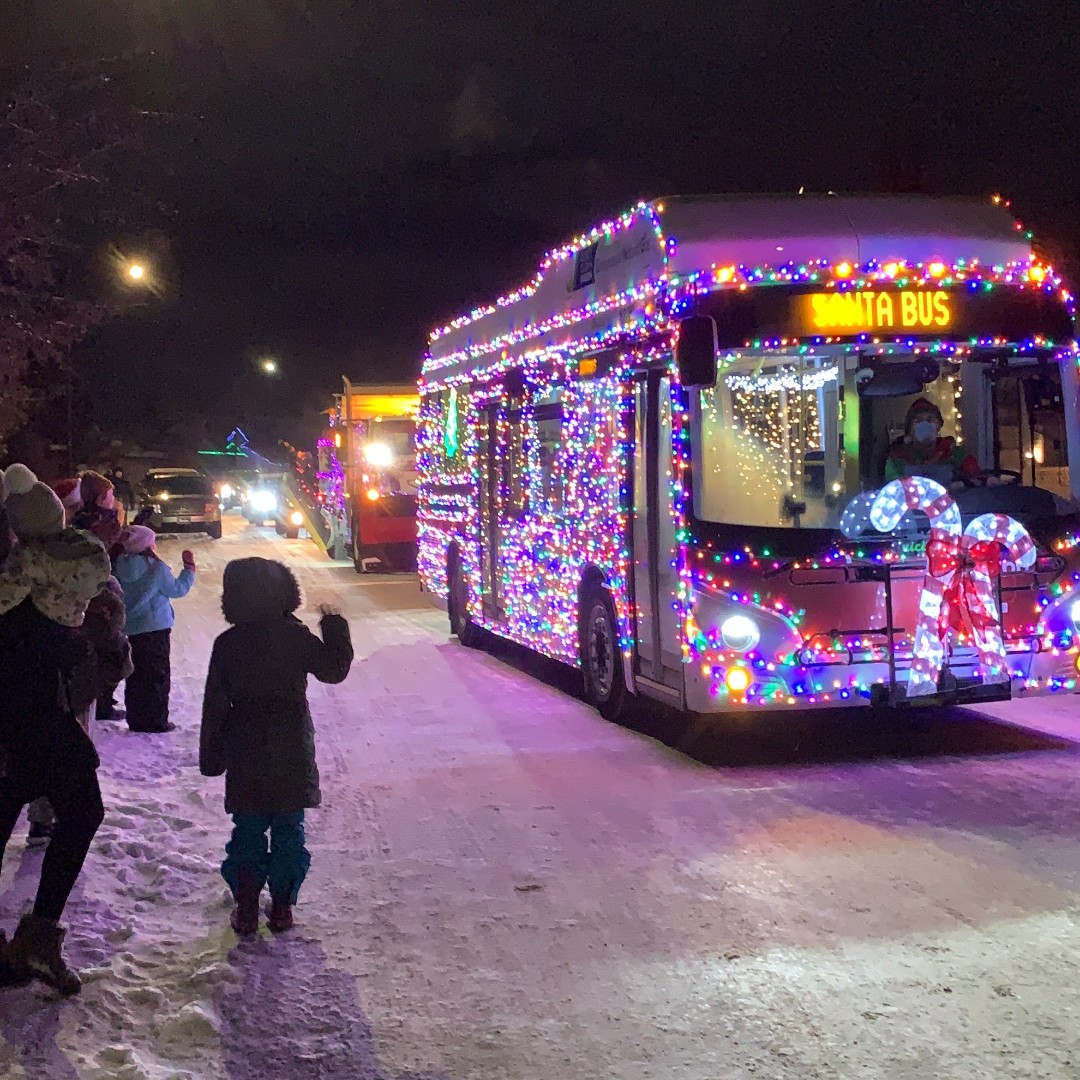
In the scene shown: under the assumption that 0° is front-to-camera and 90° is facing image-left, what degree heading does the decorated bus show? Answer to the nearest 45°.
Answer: approximately 315°

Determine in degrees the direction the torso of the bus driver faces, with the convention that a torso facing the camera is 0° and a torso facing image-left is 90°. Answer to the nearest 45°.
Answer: approximately 0°

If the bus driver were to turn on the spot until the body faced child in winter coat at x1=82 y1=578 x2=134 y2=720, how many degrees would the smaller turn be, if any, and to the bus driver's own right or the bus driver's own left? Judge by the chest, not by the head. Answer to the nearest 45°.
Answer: approximately 45° to the bus driver's own right

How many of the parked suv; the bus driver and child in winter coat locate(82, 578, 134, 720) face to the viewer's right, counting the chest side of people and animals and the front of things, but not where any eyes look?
1

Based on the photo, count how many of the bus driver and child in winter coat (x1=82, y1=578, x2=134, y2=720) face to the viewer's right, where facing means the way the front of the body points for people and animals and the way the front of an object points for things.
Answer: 1

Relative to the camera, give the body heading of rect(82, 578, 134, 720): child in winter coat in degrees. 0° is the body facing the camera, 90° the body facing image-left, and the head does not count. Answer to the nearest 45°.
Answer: approximately 270°

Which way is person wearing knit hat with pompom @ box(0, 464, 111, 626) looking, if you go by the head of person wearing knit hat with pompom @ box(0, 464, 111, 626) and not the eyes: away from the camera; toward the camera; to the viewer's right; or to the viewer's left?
away from the camera

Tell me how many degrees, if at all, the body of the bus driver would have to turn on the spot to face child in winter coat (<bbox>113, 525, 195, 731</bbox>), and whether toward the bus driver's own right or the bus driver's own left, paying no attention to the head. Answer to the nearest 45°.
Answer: approximately 90° to the bus driver's own right

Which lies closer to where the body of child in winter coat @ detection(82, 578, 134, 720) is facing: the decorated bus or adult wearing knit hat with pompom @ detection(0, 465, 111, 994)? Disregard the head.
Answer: the decorated bus

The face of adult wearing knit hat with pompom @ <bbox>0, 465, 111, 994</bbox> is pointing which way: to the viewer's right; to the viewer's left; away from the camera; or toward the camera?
away from the camera

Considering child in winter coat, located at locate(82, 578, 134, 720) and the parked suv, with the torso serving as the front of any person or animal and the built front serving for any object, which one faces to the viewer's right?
the child in winter coat

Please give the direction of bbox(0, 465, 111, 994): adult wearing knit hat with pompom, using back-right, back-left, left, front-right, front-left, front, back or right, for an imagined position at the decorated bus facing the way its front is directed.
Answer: right

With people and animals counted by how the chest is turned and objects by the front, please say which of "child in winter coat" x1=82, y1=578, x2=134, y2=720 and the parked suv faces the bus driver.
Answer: the child in winter coat
